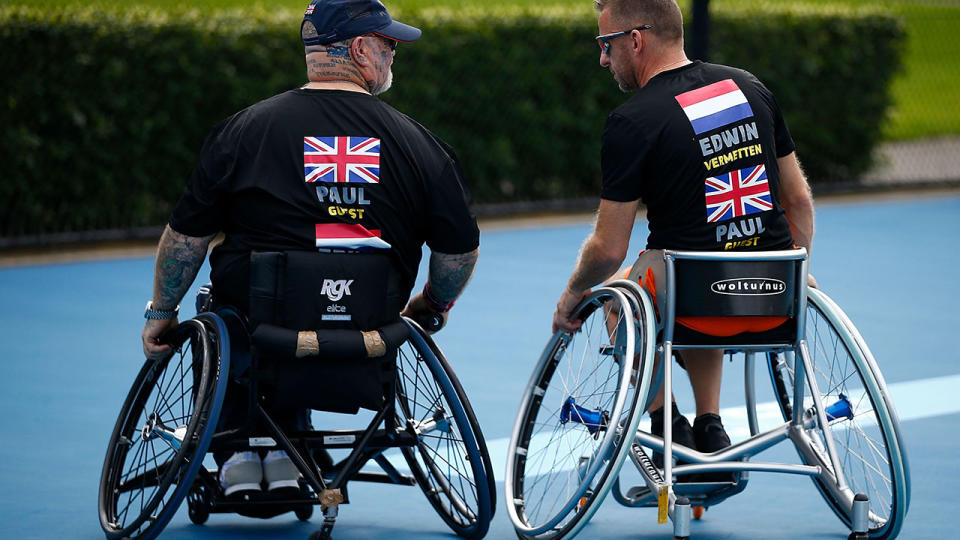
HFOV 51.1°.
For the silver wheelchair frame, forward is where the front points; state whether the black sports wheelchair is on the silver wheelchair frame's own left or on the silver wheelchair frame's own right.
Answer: on the silver wheelchair frame's own left

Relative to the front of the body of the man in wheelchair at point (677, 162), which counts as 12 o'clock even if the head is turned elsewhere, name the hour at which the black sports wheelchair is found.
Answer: The black sports wheelchair is roughly at 10 o'clock from the man in wheelchair.

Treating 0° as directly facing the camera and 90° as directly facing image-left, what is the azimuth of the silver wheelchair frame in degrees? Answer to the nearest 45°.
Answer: approximately 180°

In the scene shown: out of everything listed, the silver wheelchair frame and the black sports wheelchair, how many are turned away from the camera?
2

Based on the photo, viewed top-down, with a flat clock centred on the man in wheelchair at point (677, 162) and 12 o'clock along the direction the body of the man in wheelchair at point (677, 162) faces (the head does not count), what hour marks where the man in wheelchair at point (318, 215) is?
the man in wheelchair at point (318, 215) is roughly at 10 o'clock from the man in wheelchair at point (677, 162).

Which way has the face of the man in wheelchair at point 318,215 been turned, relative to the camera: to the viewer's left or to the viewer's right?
to the viewer's right

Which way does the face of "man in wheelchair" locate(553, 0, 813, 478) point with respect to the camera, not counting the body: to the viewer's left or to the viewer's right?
to the viewer's left

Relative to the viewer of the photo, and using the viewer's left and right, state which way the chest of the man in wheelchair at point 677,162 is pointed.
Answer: facing away from the viewer and to the left of the viewer

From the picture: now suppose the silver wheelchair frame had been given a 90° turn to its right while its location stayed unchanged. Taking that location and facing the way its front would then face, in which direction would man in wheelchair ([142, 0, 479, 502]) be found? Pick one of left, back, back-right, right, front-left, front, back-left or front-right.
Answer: back

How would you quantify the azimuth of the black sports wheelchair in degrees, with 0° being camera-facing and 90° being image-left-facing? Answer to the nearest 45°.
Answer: approximately 180°

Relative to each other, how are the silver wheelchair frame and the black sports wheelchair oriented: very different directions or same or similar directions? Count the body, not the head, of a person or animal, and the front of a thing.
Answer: same or similar directions

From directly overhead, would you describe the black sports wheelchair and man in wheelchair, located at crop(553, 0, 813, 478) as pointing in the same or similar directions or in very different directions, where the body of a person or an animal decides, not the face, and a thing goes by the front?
same or similar directions

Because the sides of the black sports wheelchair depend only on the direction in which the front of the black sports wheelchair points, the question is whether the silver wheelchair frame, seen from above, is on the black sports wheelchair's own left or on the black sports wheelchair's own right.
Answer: on the black sports wheelchair's own right

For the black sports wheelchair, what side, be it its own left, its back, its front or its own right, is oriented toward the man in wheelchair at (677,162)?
right
